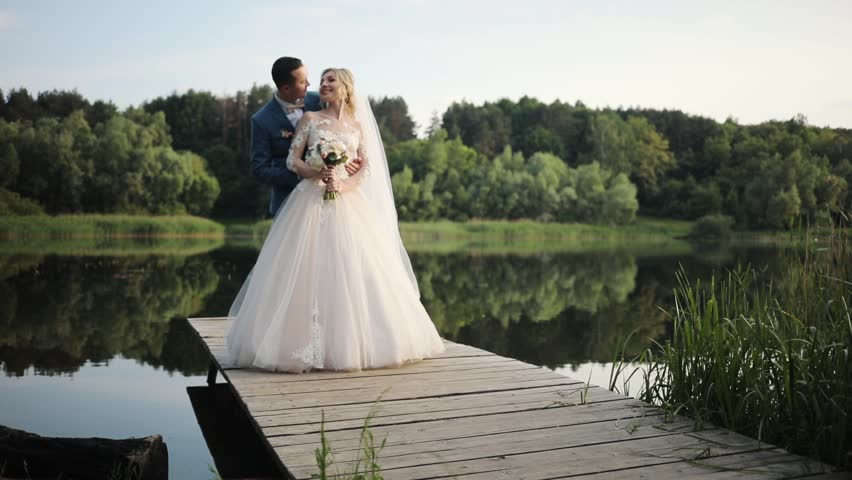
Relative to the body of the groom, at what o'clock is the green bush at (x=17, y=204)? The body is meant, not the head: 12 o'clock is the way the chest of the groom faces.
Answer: The green bush is roughly at 7 o'clock from the groom.
